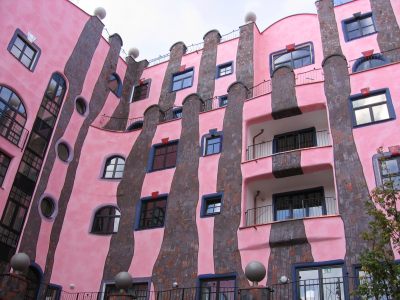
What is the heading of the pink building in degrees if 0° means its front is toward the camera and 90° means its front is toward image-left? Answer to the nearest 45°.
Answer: approximately 0°
